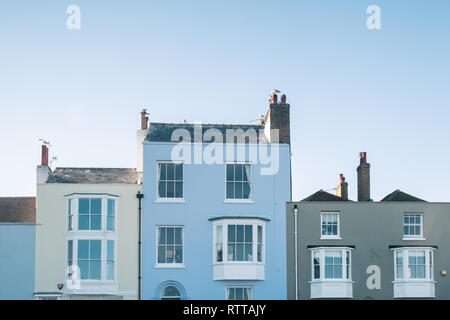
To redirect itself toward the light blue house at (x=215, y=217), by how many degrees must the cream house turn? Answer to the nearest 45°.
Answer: approximately 90° to its left

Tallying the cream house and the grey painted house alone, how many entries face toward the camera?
2

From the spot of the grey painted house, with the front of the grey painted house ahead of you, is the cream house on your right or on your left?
on your right

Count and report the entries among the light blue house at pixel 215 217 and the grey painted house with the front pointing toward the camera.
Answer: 2

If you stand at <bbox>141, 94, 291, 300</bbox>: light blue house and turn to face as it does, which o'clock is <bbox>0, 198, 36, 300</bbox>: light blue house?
<bbox>0, 198, 36, 300</bbox>: light blue house is roughly at 3 o'clock from <bbox>141, 94, 291, 300</bbox>: light blue house.

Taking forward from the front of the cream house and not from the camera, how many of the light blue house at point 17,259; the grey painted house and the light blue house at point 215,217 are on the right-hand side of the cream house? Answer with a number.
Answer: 1

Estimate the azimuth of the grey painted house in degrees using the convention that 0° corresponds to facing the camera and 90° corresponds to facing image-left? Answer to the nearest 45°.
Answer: approximately 0°

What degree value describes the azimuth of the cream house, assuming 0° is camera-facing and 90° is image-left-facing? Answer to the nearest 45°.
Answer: approximately 0°

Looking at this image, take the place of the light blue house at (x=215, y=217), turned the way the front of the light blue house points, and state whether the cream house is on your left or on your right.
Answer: on your right

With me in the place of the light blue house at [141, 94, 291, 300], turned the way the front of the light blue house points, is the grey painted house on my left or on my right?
on my left

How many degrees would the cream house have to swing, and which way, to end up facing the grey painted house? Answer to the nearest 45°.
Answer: approximately 90° to its left

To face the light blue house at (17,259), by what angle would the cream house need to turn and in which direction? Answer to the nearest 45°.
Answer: approximately 90° to its right

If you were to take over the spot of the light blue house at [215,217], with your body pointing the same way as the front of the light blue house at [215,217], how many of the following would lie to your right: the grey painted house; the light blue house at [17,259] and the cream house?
2
